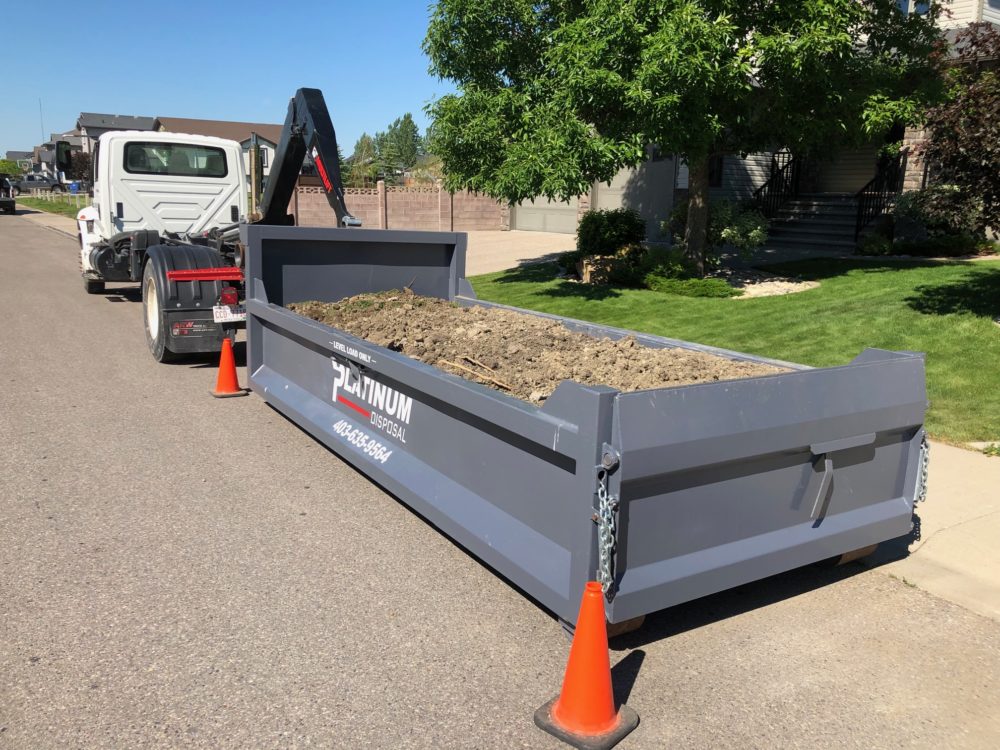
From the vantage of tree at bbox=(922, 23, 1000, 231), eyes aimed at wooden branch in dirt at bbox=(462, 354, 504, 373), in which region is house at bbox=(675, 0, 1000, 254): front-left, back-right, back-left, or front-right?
back-right

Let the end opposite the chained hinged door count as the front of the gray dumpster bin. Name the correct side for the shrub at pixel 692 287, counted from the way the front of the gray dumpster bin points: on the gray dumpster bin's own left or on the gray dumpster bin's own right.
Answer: on the gray dumpster bin's own right

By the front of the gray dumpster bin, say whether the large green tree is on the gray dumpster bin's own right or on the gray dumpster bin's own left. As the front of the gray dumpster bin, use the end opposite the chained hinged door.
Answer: on the gray dumpster bin's own right

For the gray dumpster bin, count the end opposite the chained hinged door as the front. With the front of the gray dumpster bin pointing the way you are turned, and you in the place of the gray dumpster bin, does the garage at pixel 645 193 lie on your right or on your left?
on your right

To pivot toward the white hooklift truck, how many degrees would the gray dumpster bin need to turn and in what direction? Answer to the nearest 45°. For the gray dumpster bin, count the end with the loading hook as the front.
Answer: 0° — it already faces it

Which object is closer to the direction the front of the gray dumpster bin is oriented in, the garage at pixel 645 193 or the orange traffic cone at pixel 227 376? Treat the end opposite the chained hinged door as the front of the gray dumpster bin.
the orange traffic cone

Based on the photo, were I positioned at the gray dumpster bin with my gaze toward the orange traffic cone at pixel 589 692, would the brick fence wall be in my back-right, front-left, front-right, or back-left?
back-right

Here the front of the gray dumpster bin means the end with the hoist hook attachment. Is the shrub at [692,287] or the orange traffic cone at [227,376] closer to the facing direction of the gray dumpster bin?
the orange traffic cone

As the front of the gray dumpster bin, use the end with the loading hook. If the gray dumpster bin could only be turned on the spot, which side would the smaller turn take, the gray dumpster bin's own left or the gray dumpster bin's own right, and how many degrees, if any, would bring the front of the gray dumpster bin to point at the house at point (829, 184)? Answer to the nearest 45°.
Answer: approximately 45° to the gray dumpster bin's own right

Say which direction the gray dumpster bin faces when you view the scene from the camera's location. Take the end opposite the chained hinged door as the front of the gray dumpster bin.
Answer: facing away from the viewer and to the left of the viewer

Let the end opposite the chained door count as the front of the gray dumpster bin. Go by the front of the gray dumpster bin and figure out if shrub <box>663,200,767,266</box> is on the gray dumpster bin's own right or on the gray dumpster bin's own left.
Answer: on the gray dumpster bin's own right

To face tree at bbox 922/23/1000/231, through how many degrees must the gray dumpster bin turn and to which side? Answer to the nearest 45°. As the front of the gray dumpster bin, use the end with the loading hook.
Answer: approximately 90° to its right
